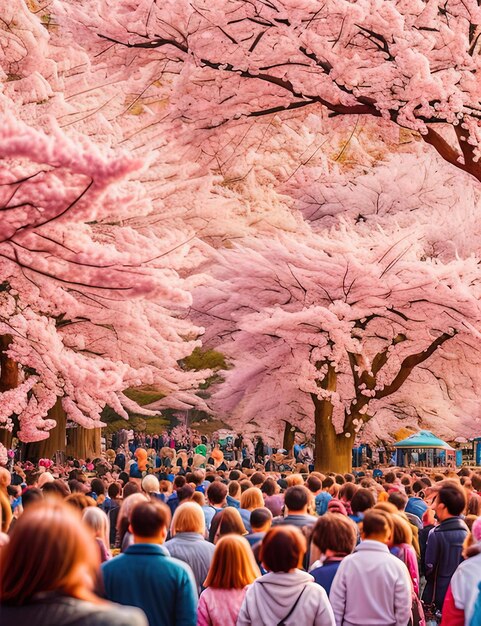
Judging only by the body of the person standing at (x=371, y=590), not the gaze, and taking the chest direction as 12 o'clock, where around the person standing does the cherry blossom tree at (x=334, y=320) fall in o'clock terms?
The cherry blossom tree is roughly at 12 o'clock from the person standing.

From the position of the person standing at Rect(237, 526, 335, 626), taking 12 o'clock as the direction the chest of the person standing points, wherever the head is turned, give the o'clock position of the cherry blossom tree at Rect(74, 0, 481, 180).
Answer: The cherry blossom tree is roughly at 12 o'clock from the person standing.

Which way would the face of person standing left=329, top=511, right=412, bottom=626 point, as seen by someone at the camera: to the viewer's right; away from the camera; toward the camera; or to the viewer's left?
away from the camera

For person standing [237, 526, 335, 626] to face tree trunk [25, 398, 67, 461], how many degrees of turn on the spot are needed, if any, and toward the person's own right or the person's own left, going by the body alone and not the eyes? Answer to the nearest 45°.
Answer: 0° — they already face it

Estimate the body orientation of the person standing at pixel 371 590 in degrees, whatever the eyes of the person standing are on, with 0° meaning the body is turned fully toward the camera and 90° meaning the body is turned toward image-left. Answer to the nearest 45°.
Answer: approximately 180°

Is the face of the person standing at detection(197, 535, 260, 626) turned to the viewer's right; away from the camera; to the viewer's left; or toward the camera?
away from the camera

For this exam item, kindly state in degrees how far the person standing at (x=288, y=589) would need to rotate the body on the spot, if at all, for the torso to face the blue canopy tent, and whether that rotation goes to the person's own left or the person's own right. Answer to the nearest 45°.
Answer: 0° — they already face it

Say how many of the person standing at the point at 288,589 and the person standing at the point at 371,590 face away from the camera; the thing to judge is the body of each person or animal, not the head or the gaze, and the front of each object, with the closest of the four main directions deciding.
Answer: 2

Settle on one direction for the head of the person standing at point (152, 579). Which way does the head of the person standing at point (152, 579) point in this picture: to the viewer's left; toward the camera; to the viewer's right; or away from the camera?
away from the camera

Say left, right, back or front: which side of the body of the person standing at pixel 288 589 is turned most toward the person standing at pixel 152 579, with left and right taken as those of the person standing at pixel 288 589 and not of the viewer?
left

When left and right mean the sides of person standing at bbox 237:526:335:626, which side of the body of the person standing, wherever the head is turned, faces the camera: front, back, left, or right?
back
